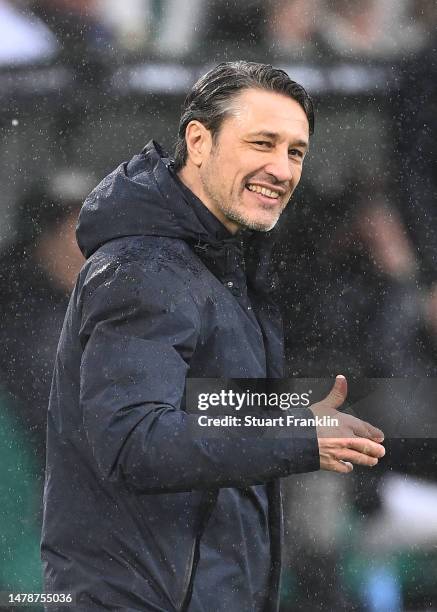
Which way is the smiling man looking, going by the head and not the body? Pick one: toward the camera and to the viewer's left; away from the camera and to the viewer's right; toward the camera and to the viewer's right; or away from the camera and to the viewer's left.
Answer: toward the camera and to the viewer's right

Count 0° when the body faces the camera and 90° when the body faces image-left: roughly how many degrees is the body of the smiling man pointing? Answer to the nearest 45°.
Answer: approximately 270°
